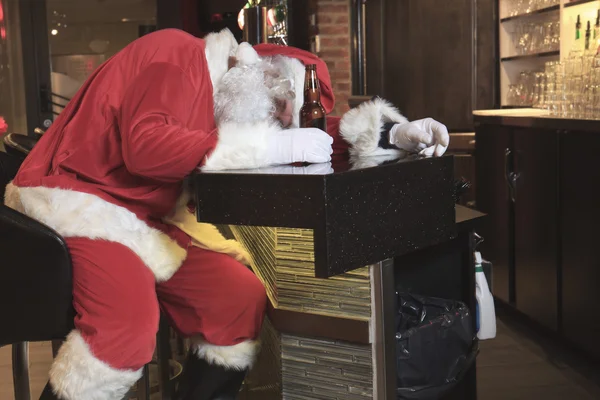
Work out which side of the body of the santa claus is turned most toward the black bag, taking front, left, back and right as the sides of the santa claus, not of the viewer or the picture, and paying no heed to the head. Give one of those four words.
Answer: front

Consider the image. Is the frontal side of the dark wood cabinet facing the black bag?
yes

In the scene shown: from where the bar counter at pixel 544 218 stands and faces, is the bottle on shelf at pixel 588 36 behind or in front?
behind

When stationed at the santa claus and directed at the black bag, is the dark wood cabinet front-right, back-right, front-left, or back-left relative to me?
front-left

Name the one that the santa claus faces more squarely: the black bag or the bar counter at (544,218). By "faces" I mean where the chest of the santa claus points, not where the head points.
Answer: the black bag

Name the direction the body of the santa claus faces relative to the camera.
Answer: to the viewer's right

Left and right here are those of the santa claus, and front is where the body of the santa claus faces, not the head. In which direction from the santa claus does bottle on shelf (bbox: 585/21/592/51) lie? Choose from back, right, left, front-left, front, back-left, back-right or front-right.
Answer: front-left

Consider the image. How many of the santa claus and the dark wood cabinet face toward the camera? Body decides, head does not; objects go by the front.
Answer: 1

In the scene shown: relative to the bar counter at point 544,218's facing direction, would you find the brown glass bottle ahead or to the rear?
ahead

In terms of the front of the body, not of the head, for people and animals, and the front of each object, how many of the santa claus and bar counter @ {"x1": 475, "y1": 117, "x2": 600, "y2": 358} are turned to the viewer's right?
1

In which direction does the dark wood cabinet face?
toward the camera

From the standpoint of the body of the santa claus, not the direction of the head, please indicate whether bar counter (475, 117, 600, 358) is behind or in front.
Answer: in front

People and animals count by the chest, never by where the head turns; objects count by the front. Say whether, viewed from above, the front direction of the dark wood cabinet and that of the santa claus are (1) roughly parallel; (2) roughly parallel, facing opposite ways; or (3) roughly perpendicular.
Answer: roughly perpendicular

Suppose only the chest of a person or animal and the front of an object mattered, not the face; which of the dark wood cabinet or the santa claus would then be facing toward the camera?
the dark wood cabinet

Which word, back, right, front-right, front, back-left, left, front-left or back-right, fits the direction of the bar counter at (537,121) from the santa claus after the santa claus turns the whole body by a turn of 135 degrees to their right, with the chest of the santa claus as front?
back
